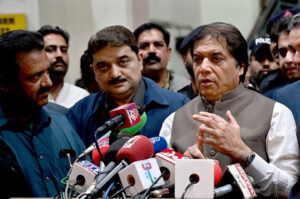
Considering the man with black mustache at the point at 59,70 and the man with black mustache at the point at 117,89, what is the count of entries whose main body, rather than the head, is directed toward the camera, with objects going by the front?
2

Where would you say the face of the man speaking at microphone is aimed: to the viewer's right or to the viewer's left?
to the viewer's left

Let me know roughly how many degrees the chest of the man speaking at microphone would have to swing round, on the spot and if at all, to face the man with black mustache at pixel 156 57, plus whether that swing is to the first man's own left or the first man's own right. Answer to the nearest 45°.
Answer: approximately 135° to the first man's own right

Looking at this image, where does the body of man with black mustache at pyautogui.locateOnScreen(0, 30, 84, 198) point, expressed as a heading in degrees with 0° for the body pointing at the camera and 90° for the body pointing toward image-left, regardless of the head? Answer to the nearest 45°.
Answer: approximately 315°

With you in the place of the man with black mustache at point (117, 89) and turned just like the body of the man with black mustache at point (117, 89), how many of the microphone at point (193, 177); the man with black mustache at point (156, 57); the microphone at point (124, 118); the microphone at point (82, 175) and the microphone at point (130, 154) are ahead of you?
4

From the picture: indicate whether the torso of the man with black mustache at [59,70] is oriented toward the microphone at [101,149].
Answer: yes

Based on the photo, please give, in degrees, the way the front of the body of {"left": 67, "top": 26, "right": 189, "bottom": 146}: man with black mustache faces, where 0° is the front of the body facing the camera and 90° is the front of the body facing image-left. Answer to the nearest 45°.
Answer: approximately 0°
